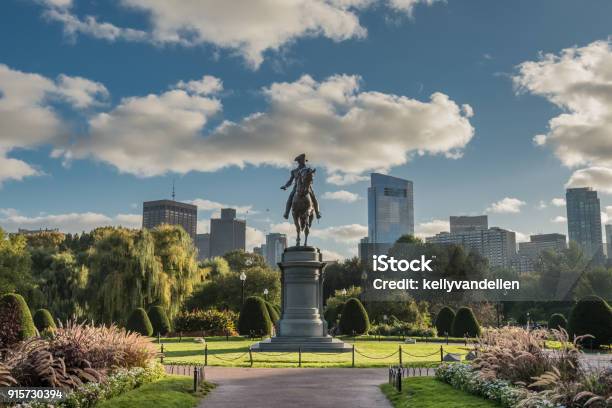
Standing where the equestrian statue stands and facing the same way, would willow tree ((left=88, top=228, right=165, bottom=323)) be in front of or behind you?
behind

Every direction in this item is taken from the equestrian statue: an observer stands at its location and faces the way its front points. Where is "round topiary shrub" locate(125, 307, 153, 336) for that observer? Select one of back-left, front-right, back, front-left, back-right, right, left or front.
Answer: back-right

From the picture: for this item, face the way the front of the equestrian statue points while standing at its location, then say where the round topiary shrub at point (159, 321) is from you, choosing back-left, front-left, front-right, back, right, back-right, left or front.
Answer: back-right

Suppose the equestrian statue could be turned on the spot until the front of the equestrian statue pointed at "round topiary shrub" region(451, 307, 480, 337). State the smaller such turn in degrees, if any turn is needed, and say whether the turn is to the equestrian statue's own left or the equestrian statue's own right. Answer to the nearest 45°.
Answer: approximately 135° to the equestrian statue's own left

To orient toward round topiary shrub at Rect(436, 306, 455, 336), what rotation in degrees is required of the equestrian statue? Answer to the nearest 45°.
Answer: approximately 135° to its left

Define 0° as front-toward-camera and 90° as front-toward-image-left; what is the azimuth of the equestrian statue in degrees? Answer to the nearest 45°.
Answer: approximately 0°
